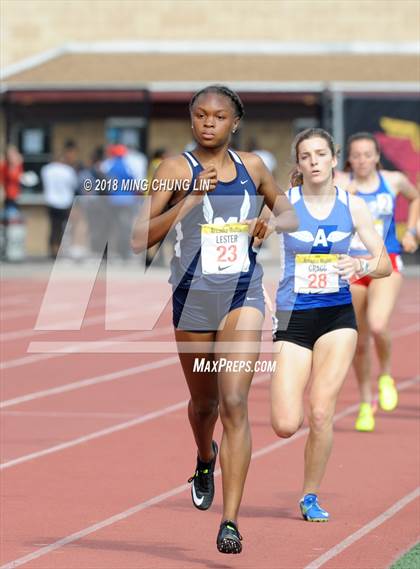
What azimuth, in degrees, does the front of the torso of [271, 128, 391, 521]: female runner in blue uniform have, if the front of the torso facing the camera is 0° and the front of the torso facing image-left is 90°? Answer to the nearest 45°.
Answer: approximately 0°

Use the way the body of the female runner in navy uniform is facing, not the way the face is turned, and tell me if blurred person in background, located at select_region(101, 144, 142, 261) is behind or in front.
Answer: behind

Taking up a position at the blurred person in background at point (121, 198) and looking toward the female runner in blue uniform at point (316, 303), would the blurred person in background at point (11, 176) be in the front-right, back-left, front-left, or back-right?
back-right

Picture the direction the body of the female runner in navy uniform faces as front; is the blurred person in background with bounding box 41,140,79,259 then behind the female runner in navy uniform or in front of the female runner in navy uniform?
behind
